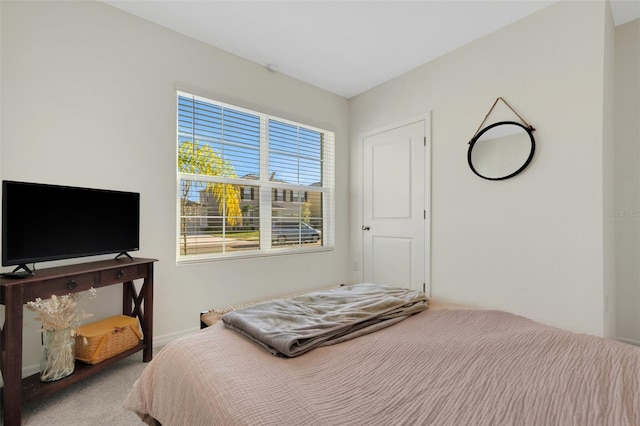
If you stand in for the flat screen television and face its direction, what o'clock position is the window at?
The window is roughly at 10 o'clock from the flat screen television.

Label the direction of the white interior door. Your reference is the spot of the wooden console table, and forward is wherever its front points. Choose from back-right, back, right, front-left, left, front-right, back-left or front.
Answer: front-left

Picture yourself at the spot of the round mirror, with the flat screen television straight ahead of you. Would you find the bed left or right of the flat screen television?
left

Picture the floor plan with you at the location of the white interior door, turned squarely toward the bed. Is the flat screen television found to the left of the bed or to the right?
right

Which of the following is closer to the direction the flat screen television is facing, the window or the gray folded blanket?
the gray folded blanket

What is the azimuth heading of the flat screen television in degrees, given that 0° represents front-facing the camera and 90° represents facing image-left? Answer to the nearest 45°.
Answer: approximately 315°

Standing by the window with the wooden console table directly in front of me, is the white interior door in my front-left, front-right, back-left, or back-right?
back-left

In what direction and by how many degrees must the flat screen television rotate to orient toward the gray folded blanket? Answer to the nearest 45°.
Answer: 0° — it already faces it

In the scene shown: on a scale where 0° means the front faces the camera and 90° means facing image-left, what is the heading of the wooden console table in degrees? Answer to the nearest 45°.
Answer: approximately 315°

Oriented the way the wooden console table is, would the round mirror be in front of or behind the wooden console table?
in front

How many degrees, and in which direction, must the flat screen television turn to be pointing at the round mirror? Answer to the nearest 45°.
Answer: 0° — it already faces it

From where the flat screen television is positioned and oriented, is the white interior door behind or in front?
in front
